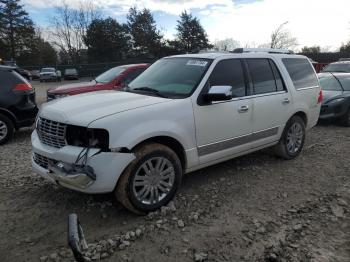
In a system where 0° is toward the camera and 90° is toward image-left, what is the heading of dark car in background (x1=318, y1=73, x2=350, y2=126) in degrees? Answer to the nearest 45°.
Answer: approximately 45°

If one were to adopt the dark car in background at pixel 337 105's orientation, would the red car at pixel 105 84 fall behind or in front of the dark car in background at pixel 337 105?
in front

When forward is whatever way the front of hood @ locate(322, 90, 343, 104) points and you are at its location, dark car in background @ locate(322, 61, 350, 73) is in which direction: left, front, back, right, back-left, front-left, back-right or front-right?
back-right

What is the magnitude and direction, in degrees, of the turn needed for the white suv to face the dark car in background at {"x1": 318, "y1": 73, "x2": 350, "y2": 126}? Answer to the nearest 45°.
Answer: approximately 180°

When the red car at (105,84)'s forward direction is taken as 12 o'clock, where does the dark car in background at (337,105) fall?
the dark car in background at (337,105) is roughly at 8 o'clock from the red car at (105,84).

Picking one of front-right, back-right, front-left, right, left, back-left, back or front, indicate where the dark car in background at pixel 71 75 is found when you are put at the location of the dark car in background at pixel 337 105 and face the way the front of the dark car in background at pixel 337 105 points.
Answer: right

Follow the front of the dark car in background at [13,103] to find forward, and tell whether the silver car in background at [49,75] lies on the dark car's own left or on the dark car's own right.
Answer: on the dark car's own right

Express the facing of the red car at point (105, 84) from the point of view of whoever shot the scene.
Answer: facing the viewer and to the left of the viewer

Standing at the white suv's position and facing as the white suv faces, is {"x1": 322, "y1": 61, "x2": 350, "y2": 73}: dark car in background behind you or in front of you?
behind

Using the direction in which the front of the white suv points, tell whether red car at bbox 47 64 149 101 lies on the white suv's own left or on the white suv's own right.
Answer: on the white suv's own right

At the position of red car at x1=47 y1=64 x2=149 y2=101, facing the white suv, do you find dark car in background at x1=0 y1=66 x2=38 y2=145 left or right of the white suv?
right

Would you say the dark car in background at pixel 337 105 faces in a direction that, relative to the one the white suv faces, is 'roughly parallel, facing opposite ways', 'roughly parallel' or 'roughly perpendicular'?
roughly parallel
